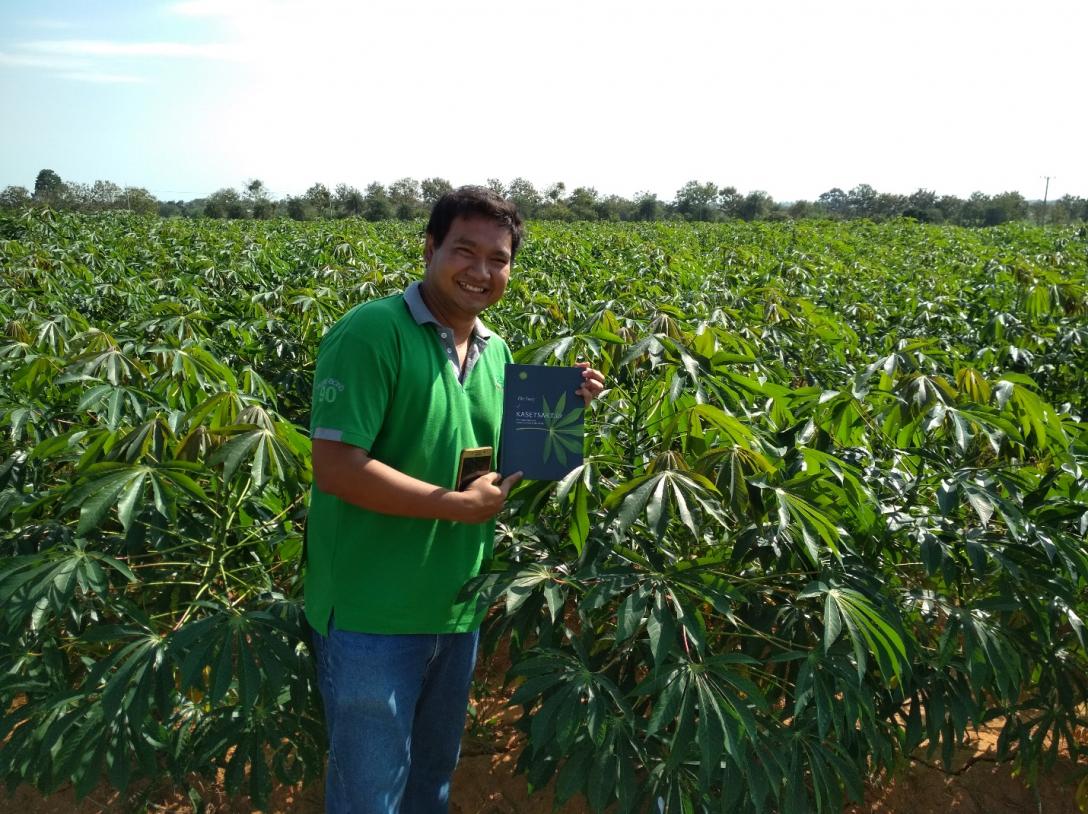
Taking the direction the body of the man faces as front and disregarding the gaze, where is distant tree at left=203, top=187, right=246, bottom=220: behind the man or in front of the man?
behind

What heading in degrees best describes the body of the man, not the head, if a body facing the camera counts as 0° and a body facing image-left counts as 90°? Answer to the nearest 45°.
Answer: approximately 315°

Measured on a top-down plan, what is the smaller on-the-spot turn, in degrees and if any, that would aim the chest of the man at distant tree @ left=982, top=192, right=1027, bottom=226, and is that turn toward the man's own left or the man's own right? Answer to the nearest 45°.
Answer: approximately 90° to the man's own left

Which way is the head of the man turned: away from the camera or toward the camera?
toward the camera

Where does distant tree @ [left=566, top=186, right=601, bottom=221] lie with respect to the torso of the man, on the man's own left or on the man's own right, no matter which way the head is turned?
on the man's own left

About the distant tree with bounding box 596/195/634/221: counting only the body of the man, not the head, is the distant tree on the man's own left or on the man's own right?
on the man's own left

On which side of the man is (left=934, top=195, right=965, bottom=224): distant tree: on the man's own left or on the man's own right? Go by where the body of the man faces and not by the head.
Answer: on the man's own left

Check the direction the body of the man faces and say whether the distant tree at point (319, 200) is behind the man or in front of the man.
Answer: behind

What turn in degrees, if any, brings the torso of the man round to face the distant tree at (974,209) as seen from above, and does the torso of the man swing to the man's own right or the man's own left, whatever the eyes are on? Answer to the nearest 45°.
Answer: approximately 90° to the man's own left

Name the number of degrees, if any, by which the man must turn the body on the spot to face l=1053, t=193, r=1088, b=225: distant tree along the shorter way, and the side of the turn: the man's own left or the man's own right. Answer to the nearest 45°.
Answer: approximately 90° to the man's own left

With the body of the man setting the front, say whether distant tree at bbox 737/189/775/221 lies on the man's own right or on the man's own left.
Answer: on the man's own left
